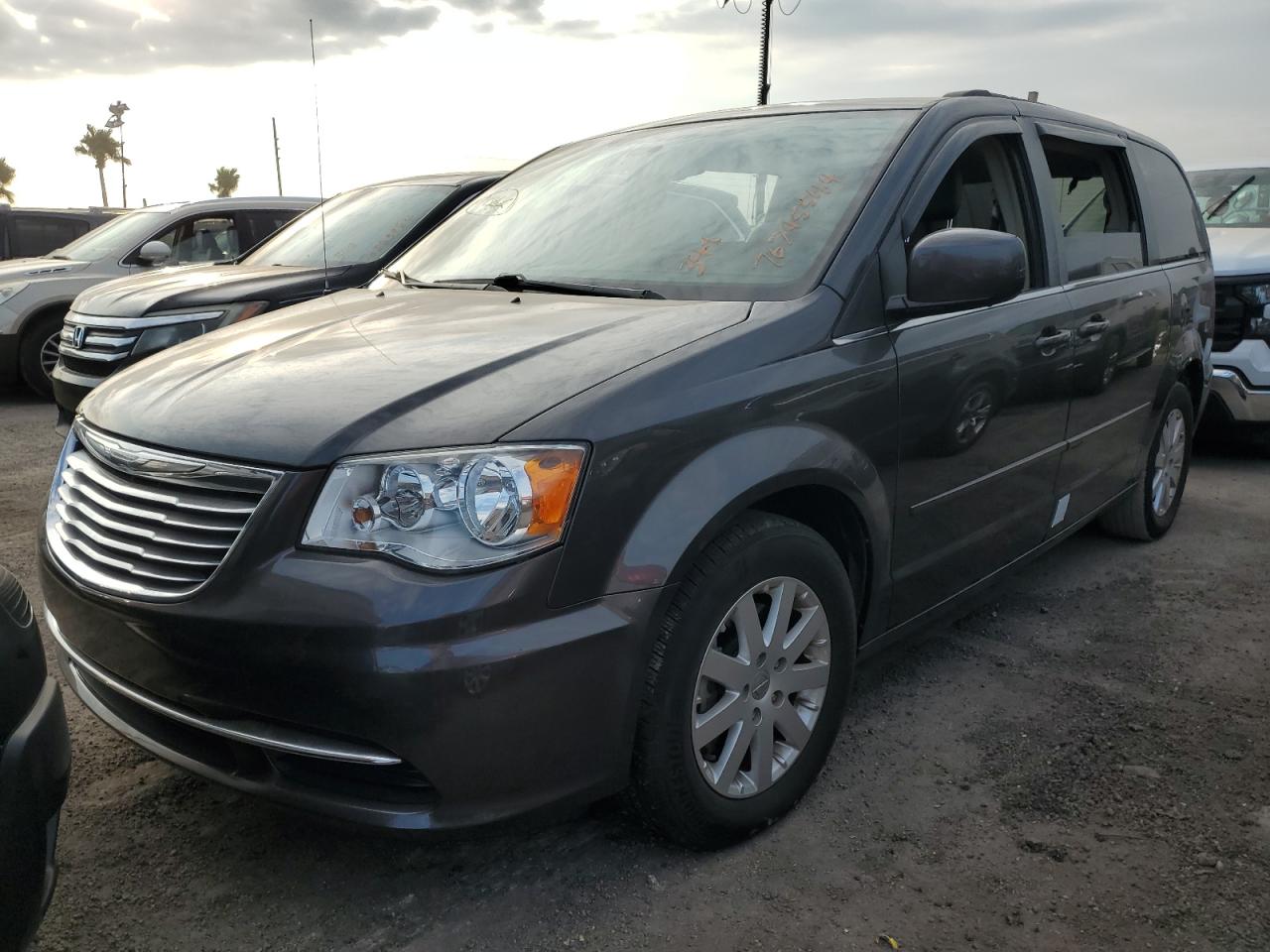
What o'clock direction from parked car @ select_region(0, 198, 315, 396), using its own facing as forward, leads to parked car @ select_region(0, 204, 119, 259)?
parked car @ select_region(0, 204, 119, 259) is roughly at 4 o'clock from parked car @ select_region(0, 198, 315, 396).

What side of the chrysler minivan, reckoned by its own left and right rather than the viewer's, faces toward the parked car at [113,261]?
right

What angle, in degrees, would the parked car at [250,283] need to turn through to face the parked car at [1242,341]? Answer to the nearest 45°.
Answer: approximately 135° to its left

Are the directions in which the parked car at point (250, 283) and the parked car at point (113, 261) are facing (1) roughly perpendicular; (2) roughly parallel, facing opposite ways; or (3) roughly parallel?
roughly parallel

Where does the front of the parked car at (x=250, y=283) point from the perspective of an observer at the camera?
facing the viewer and to the left of the viewer

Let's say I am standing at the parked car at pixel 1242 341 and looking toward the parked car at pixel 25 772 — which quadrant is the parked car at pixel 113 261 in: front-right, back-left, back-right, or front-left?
front-right

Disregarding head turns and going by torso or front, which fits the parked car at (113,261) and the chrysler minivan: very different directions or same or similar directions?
same or similar directions

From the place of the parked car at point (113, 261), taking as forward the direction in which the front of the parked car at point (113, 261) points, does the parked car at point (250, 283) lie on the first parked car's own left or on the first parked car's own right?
on the first parked car's own left

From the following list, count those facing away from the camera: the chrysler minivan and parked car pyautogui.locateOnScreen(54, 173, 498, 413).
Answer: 0

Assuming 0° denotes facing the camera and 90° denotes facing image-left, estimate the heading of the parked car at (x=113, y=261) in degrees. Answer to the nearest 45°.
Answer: approximately 45°

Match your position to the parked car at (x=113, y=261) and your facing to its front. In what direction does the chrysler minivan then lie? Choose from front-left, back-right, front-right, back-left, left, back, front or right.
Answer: front-left

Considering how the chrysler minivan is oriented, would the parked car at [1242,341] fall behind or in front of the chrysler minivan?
behind
